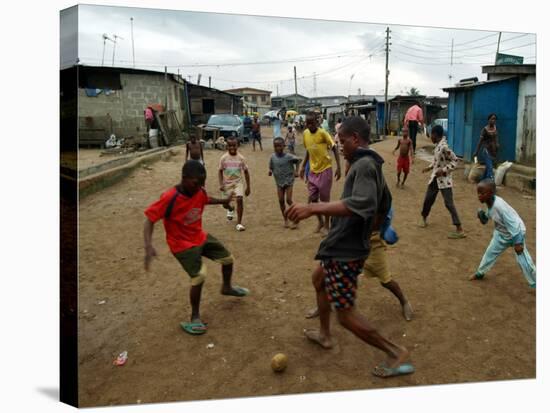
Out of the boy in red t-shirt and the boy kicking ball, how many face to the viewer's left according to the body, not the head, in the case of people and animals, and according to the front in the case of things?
1

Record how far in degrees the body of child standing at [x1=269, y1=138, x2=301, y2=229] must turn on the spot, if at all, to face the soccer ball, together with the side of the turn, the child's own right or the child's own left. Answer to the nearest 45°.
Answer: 0° — they already face it

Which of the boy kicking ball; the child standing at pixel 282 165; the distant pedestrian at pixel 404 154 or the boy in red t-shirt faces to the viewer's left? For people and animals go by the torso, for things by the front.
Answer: the boy kicking ball

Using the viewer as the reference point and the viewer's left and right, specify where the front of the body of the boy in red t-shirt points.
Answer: facing the viewer and to the right of the viewer

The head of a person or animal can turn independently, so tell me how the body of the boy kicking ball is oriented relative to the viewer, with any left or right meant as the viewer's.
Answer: facing to the left of the viewer

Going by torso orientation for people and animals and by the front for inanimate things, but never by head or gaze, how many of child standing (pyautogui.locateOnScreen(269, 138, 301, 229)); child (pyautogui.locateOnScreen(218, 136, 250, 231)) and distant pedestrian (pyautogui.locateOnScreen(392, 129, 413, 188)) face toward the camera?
3

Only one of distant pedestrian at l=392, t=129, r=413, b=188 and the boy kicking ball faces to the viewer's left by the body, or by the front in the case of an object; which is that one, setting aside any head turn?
the boy kicking ball
